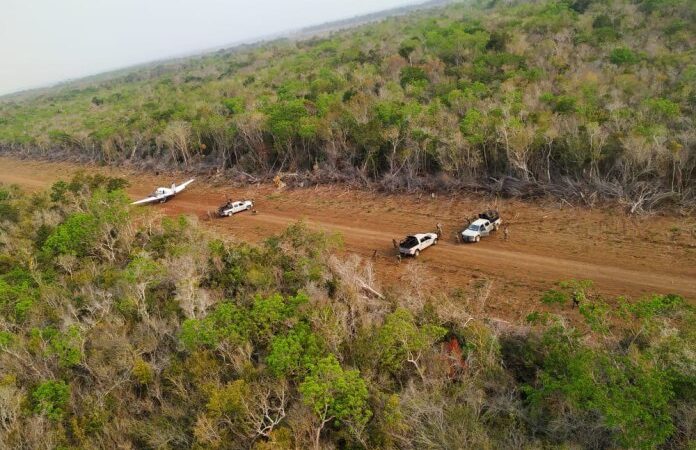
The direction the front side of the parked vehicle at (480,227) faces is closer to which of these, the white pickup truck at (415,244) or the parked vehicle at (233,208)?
the white pickup truck

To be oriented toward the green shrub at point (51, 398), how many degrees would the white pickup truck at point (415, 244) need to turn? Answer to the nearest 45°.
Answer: approximately 180°

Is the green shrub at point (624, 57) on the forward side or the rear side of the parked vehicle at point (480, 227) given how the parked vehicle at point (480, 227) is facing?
on the rear side

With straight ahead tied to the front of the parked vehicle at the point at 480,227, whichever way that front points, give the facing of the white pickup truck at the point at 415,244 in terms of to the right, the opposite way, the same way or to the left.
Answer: the opposite way

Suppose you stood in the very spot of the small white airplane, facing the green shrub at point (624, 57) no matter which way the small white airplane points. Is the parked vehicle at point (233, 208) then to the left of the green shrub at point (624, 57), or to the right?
right

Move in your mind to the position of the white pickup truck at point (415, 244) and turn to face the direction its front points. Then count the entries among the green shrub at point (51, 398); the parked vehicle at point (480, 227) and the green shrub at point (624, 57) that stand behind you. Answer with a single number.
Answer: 1

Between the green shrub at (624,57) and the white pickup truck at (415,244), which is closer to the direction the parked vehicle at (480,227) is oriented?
the white pickup truck

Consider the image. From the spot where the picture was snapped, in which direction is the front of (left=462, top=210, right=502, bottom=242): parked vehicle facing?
facing the viewer and to the left of the viewer

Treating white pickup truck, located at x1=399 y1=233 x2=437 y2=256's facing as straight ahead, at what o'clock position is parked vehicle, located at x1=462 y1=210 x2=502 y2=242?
The parked vehicle is roughly at 1 o'clock from the white pickup truck.

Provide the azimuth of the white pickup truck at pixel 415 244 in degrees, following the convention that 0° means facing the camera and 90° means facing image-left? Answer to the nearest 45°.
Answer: approximately 225°

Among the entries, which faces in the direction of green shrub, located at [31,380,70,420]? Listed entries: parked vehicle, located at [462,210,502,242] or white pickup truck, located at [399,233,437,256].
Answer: the parked vehicle

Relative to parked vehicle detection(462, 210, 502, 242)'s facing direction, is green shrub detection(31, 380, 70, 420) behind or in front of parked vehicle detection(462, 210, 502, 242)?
in front
